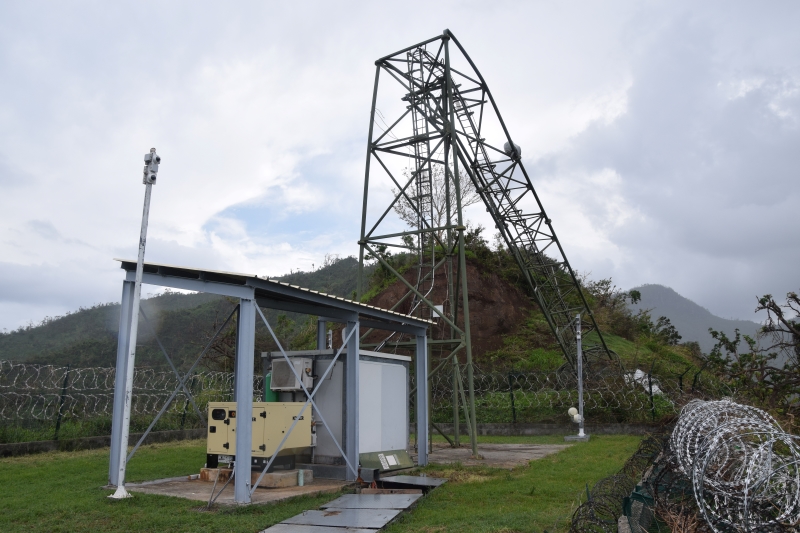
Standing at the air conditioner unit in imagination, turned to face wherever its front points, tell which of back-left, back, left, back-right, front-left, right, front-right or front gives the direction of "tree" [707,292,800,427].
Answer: back-left

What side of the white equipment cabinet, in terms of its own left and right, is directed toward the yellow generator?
right

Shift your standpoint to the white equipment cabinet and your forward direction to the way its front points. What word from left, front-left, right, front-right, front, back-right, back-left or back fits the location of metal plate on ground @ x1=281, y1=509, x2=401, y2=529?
front-right

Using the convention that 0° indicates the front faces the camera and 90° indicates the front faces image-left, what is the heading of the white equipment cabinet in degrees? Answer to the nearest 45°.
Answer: approximately 315°

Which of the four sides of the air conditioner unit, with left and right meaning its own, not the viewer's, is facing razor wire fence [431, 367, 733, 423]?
back

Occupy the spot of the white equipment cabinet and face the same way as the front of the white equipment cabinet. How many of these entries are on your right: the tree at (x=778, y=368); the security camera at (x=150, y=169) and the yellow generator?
2

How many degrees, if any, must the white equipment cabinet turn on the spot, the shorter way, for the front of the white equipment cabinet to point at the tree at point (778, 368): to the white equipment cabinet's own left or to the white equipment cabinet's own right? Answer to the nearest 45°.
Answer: approximately 45° to the white equipment cabinet's own left

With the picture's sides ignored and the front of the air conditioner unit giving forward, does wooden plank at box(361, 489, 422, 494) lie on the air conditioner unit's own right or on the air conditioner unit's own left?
on the air conditioner unit's own left

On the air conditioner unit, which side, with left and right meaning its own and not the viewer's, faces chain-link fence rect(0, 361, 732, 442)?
back

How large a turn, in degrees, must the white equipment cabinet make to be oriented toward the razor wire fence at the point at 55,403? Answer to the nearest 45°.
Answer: approximately 180°

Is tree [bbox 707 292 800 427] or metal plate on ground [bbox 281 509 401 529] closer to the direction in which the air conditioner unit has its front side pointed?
the metal plate on ground

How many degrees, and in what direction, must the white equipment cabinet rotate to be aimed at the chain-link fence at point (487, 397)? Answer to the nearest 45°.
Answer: approximately 90° to its left

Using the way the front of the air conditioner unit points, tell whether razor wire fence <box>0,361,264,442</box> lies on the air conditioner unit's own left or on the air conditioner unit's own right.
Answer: on the air conditioner unit's own right
